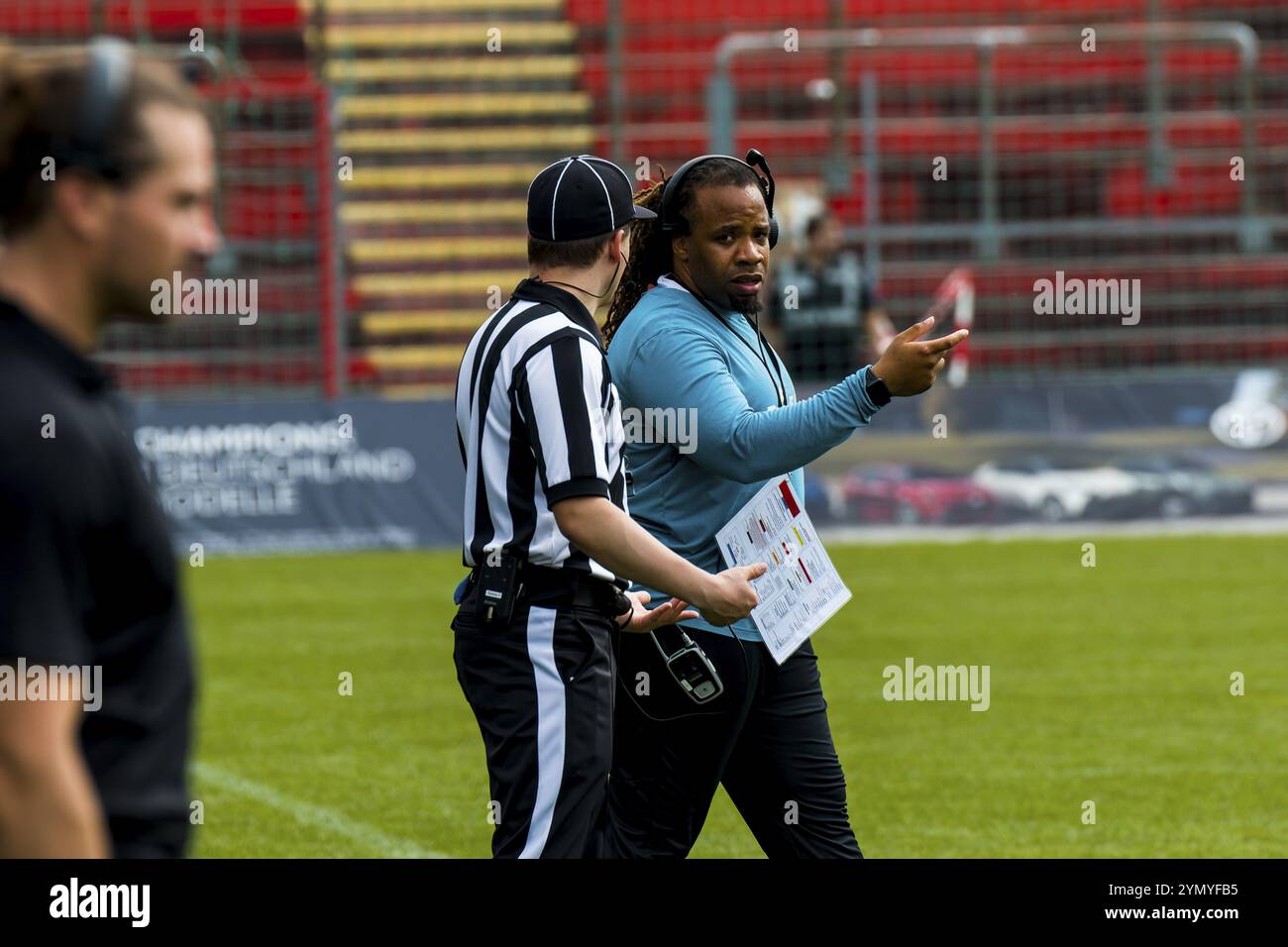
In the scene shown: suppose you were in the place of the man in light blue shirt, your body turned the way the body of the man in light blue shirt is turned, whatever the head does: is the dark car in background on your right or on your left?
on your left

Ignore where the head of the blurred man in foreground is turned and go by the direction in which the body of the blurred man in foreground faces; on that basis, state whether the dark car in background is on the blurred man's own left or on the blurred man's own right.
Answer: on the blurred man's own left

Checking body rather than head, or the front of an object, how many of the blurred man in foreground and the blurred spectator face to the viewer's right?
1

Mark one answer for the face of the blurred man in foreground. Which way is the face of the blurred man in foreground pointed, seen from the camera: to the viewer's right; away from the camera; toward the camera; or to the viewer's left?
to the viewer's right

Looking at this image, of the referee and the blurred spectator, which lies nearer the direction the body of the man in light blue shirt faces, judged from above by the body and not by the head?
the referee

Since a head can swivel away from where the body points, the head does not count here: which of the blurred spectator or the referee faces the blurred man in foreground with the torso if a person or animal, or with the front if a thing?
the blurred spectator

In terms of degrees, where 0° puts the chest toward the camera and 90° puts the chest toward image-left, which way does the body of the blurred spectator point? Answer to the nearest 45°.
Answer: approximately 0°

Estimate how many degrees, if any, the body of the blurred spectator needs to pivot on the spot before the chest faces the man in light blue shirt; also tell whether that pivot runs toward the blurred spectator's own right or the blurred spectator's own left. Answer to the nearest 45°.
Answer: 0° — they already face them

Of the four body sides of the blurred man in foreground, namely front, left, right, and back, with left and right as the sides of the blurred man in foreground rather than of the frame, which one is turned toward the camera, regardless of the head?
right

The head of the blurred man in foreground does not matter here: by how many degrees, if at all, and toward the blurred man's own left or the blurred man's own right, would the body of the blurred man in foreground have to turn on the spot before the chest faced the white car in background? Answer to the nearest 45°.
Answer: approximately 45° to the blurred man's own left

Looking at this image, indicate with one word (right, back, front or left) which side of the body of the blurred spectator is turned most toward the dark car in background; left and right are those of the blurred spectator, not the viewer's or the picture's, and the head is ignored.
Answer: left

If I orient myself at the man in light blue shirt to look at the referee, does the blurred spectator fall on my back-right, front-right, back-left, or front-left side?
back-right

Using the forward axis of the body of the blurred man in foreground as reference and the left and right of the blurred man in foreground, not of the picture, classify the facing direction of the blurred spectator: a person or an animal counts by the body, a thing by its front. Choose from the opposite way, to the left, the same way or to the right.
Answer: to the right

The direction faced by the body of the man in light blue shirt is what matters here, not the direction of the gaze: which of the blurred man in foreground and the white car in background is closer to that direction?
the blurred man in foreground

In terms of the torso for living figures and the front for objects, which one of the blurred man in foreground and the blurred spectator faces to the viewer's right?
the blurred man in foreground
